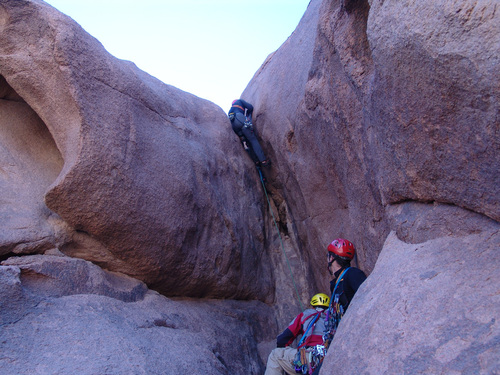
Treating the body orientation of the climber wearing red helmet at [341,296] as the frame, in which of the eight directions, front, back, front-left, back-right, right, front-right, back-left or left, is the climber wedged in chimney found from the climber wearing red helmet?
front-right

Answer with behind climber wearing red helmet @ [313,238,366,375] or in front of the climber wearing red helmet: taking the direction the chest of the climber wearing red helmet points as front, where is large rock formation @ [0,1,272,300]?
in front

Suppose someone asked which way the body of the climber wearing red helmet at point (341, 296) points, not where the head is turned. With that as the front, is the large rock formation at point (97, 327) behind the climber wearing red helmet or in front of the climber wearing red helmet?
in front

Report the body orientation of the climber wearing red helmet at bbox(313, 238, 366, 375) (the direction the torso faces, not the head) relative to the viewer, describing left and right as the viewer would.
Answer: facing to the left of the viewer
